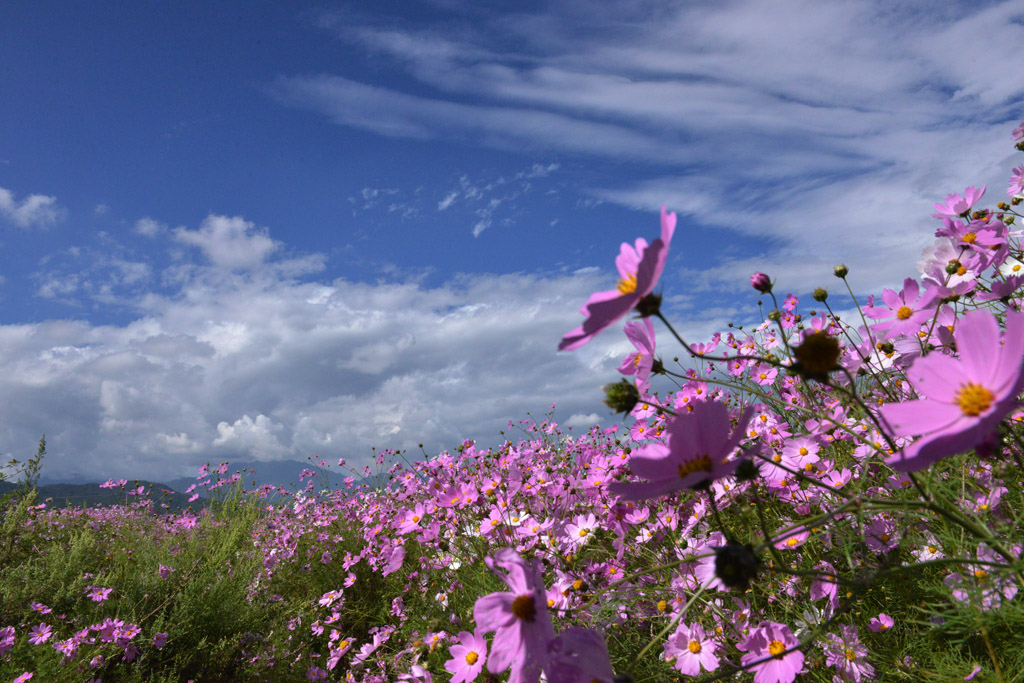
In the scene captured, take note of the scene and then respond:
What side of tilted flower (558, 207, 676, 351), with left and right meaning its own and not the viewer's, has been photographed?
left

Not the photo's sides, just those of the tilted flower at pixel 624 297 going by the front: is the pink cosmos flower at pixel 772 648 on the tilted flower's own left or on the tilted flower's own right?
on the tilted flower's own right

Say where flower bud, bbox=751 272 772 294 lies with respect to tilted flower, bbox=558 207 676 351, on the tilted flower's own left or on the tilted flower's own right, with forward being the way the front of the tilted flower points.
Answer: on the tilted flower's own right

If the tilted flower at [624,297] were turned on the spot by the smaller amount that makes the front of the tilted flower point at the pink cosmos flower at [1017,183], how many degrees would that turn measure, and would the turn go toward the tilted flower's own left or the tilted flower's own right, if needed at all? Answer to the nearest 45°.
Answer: approximately 135° to the tilted flower's own right

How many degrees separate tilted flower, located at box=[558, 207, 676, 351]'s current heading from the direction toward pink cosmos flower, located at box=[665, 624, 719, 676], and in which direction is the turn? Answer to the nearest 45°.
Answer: approximately 90° to its right

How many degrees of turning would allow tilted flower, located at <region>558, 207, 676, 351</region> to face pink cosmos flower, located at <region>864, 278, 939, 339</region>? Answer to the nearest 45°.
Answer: approximately 135° to its right
